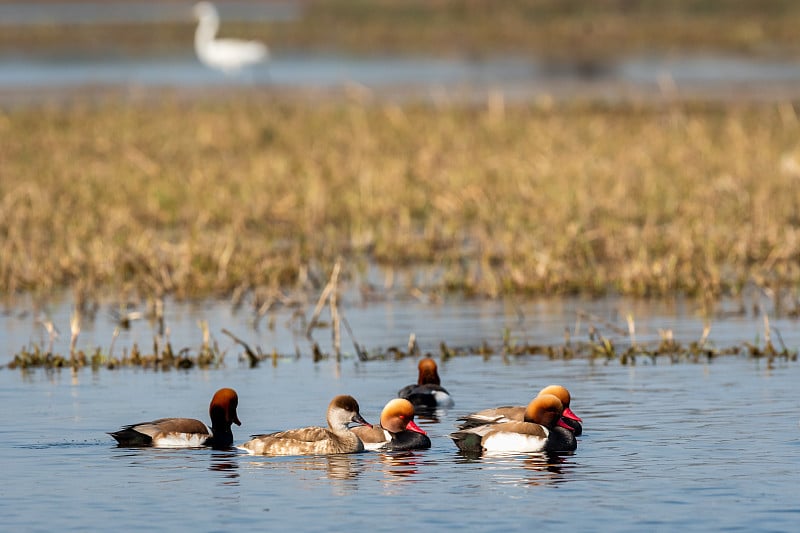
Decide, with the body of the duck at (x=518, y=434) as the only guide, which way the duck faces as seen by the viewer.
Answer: to the viewer's right

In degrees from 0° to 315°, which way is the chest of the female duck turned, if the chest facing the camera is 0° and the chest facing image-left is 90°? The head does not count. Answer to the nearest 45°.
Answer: approximately 270°

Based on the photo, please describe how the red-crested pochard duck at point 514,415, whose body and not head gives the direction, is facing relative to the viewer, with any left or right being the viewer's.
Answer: facing to the right of the viewer

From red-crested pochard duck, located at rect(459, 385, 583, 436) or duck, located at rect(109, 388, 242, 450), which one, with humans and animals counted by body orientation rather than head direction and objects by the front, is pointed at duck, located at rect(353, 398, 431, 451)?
duck, located at rect(109, 388, 242, 450)

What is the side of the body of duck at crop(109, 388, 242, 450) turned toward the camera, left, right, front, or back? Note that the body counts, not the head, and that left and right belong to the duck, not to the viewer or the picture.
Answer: right

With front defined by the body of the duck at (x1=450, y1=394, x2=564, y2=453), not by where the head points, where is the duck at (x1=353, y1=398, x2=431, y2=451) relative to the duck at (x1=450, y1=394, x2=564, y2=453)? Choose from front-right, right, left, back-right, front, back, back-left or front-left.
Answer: back

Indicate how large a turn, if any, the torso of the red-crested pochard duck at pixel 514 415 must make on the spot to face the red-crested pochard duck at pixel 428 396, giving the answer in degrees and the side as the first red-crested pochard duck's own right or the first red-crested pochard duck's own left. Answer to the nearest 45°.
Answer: approximately 135° to the first red-crested pochard duck's own left

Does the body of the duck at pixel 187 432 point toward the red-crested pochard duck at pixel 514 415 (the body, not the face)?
yes
